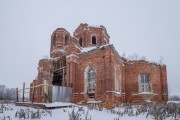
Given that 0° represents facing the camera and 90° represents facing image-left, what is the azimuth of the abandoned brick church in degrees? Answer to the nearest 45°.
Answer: approximately 45°
